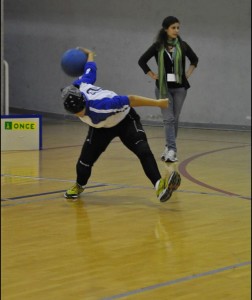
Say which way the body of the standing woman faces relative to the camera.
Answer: toward the camera
